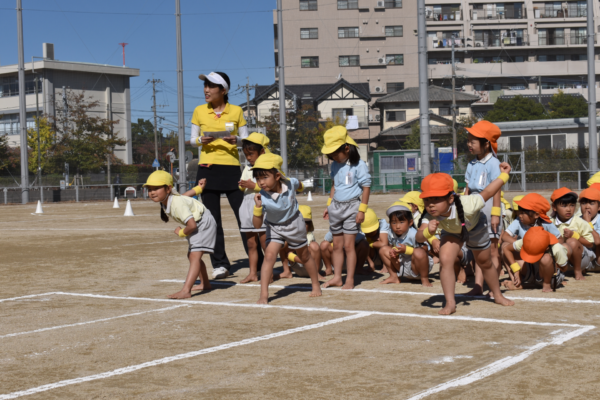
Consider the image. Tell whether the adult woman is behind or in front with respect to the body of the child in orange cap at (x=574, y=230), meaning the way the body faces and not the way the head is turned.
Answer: in front

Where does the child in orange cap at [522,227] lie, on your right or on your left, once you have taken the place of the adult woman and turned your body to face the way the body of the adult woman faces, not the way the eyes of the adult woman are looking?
on your left

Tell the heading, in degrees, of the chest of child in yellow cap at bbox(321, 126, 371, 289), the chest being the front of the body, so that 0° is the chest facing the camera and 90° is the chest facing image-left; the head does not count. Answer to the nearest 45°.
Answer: approximately 45°

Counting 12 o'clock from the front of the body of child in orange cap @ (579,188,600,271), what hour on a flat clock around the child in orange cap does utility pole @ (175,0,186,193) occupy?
The utility pole is roughly at 3 o'clock from the child in orange cap.

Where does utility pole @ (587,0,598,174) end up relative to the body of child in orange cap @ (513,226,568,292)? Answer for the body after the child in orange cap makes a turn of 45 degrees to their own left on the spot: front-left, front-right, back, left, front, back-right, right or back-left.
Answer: back

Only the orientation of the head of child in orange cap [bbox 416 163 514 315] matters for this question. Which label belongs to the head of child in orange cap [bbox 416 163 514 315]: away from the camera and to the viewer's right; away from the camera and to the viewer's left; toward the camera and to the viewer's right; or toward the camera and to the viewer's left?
toward the camera and to the viewer's left

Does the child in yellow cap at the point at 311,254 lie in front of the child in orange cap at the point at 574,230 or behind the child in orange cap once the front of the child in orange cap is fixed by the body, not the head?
in front

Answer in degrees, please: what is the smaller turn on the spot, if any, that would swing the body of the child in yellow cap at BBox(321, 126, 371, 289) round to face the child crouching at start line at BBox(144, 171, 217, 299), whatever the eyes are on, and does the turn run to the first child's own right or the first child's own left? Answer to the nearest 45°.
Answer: approximately 45° to the first child's own right

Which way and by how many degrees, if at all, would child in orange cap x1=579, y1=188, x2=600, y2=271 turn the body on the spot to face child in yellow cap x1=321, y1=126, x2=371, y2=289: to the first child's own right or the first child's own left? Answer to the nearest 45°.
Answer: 0° — they already face them

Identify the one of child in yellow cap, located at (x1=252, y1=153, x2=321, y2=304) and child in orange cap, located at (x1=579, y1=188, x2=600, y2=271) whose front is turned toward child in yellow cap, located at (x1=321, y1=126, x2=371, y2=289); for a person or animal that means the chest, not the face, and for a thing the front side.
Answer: the child in orange cap

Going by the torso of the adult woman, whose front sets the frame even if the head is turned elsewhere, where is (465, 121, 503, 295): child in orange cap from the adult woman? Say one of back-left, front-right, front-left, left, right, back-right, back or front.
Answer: front-left

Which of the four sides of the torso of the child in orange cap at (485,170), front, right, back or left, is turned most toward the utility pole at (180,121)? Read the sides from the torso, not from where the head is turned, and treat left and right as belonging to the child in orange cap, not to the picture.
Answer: right

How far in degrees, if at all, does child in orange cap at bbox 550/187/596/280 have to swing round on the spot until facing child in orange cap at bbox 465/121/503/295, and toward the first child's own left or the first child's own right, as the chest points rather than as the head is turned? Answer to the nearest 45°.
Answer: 0° — they already face them
